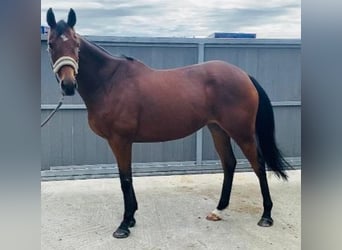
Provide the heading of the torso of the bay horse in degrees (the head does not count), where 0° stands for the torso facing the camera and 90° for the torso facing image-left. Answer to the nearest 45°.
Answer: approximately 90°

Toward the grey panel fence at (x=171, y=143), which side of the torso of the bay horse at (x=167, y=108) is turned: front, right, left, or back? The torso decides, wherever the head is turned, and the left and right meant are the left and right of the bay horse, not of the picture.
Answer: right
